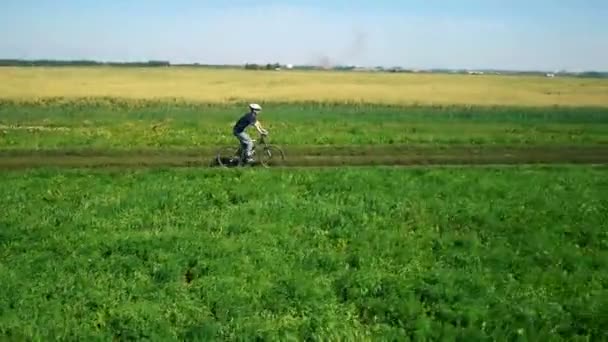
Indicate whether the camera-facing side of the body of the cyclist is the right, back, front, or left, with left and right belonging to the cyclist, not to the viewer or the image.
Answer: right

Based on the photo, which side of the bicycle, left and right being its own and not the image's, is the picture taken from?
right
